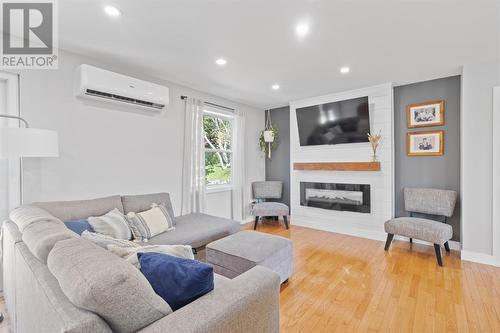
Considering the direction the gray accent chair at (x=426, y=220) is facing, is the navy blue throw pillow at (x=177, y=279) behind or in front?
in front

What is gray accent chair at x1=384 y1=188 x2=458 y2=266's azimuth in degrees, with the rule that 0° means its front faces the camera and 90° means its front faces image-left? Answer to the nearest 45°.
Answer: approximately 45°

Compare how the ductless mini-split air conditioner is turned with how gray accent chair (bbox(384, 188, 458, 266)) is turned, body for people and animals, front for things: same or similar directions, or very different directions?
very different directions

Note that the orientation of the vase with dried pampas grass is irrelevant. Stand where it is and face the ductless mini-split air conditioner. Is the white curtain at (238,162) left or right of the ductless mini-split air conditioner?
right

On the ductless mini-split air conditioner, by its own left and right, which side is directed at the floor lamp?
right

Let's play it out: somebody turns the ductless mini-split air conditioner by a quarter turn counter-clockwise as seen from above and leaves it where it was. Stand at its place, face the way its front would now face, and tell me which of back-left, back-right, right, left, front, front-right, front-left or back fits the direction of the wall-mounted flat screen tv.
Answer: front-right

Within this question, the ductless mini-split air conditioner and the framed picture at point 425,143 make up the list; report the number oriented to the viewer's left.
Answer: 0

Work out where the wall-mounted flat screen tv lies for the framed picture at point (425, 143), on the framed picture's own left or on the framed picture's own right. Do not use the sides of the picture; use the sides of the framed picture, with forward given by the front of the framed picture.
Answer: on the framed picture's own right

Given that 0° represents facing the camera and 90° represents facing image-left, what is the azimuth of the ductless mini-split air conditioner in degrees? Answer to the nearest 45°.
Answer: approximately 315°

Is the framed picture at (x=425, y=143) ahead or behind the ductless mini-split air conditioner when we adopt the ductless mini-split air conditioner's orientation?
ahead
